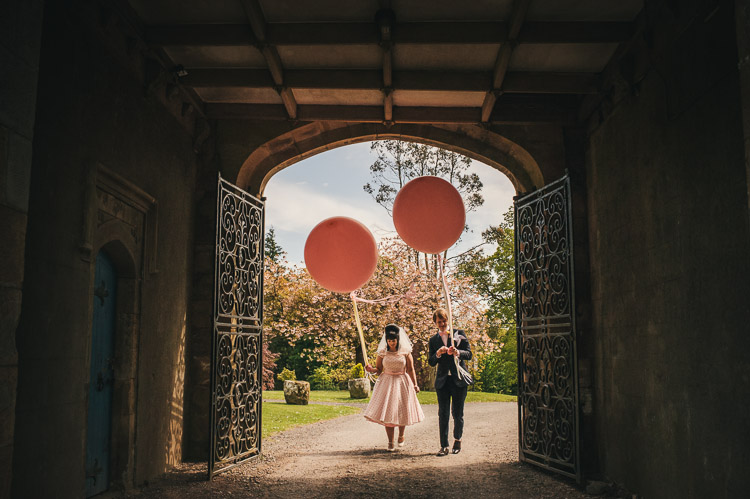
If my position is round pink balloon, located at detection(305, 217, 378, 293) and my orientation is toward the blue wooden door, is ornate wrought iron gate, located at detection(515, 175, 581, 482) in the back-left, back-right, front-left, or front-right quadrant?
back-left

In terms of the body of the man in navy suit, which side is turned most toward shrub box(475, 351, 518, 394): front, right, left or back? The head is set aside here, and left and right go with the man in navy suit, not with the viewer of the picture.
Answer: back

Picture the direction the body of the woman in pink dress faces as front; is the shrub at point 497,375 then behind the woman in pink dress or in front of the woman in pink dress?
behind

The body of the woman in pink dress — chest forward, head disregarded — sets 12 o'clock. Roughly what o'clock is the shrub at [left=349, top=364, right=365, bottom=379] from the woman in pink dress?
The shrub is roughly at 6 o'clock from the woman in pink dress.

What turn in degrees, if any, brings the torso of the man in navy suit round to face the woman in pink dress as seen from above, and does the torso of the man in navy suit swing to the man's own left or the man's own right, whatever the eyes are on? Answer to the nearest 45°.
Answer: approximately 135° to the man's own right

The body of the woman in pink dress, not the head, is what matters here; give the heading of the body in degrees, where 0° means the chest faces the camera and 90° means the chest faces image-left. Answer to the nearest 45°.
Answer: approximately 0°

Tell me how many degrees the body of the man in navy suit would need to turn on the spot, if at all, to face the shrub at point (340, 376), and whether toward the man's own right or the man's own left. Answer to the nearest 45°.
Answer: approximately 180°

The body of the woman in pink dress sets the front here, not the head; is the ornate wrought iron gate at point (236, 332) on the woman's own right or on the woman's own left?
on the woman's own right

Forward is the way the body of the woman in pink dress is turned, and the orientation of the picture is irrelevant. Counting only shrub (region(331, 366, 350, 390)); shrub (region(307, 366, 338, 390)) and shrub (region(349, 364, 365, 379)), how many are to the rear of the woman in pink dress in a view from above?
3

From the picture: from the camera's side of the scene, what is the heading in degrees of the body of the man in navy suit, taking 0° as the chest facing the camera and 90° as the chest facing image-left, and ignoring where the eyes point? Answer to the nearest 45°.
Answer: approximately 0°
